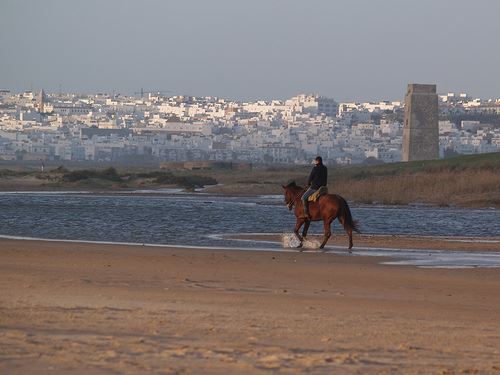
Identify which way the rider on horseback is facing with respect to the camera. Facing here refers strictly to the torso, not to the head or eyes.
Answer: to the viewer's left

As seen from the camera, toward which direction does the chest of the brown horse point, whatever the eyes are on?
to the viewer's left
